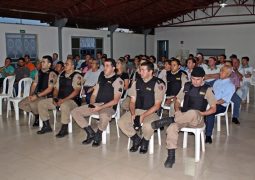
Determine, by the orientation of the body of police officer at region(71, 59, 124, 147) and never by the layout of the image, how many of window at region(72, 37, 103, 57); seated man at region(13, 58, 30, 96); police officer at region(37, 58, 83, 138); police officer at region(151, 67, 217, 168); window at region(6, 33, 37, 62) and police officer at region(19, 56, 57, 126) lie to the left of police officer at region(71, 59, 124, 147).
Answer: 1

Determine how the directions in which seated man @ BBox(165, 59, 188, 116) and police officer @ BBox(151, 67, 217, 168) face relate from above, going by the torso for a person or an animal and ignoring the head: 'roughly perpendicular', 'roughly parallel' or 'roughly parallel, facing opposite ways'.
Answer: roughly parallel

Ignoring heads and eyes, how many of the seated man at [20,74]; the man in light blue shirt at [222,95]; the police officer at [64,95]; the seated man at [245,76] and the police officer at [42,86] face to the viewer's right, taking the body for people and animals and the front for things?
0

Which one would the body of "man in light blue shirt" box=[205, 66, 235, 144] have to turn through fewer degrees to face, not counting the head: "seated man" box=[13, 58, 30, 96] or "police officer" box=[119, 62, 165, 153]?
the police officer

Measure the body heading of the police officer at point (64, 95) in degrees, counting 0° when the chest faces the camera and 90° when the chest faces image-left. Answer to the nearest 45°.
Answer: approximately 45°

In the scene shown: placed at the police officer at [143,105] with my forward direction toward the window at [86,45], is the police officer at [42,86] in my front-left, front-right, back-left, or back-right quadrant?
front-left

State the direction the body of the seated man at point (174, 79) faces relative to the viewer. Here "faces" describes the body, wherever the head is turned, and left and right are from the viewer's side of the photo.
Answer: facing the viewer and to the left of the viewer

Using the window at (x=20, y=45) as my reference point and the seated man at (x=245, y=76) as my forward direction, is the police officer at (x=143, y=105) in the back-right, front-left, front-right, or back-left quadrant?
front-right

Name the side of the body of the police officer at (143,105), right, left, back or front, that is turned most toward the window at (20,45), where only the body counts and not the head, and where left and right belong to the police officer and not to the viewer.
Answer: right

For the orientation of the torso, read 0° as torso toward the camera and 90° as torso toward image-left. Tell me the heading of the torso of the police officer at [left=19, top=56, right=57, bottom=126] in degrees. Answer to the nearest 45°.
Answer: approximately 45°

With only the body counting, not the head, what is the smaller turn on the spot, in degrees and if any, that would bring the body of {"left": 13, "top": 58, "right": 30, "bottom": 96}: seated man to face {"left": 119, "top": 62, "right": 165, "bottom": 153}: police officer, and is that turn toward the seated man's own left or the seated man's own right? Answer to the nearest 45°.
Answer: approximately 45° to the seated man's own left

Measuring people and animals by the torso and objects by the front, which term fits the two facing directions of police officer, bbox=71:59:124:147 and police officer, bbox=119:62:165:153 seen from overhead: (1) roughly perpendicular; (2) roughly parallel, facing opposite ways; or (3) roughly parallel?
roughly parallel

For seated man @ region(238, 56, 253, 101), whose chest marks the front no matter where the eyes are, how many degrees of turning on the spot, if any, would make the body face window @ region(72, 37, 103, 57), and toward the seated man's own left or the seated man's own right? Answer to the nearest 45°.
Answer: approximately 90° to the seated man's own right

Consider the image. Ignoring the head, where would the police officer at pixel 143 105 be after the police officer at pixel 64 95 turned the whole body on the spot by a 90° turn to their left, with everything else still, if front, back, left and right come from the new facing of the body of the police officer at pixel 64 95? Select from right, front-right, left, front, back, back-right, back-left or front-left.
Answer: front

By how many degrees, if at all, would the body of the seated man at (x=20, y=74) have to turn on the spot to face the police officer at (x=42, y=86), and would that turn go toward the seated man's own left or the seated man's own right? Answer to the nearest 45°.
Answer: approximately 45° to the seated man's own left

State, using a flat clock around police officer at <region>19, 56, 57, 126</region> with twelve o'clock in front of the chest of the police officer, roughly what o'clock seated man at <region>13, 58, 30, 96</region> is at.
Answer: The seated man is roughly at 4 o'clock from the police officer.

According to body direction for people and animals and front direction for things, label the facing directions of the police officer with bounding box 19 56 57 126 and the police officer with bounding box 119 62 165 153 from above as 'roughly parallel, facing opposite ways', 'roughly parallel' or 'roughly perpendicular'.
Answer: roughly parallel

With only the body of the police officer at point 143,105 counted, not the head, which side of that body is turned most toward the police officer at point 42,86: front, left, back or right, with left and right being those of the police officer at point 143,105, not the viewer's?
right
